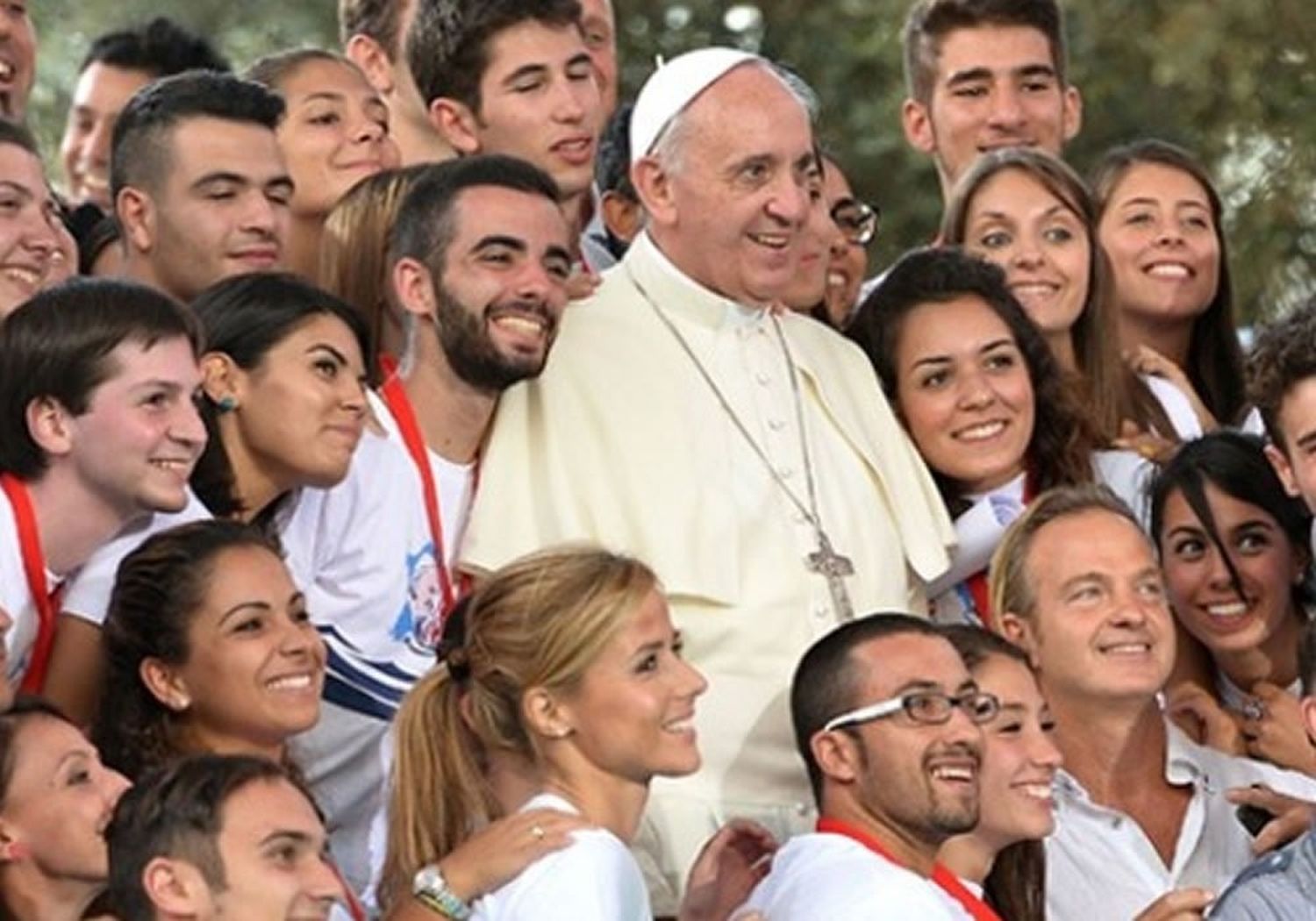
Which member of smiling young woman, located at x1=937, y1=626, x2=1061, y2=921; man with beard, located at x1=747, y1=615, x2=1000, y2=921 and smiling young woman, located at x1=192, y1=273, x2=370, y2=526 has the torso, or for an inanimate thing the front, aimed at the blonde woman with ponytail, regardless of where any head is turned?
smiling young woman, located at x1=192, y1=273, x2=370, y2=526

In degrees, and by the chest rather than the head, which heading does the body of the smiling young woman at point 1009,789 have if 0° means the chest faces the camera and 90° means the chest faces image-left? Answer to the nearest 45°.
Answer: approximately 315°

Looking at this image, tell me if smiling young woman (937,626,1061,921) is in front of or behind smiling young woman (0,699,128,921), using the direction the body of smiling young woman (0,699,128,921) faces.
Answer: in front

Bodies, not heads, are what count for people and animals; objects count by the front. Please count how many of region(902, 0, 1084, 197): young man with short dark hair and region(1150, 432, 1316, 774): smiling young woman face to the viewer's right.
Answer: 0

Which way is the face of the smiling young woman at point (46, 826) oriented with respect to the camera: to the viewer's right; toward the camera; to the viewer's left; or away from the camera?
to the viewer's right

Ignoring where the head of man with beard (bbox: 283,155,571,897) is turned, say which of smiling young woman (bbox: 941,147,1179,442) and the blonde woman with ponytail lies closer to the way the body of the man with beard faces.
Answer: the blonde woman with ponytail

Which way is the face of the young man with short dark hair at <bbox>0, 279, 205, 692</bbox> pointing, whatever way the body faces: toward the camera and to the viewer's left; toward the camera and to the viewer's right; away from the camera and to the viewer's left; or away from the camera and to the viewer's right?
toward the camera and to the viewer's right

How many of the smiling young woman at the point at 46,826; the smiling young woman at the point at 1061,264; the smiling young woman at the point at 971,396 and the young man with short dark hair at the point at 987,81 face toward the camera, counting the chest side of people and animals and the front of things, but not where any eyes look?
3
